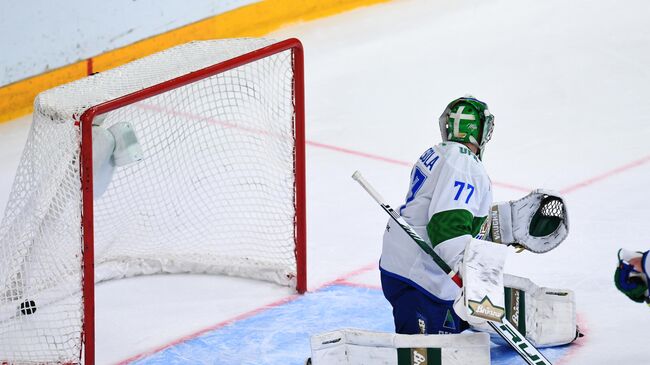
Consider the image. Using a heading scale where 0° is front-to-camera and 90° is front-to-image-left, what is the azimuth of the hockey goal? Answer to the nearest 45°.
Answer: approximately 315°

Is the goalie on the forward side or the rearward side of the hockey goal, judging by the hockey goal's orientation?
on the forward side
